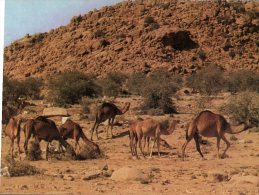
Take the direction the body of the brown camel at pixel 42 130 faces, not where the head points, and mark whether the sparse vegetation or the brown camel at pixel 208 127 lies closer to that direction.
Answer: the brown camel

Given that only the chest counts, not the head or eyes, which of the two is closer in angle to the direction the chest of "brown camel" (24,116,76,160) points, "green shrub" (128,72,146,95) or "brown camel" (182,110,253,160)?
the brown camel

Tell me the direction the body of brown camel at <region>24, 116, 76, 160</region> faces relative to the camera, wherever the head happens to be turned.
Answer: to the viewer's right

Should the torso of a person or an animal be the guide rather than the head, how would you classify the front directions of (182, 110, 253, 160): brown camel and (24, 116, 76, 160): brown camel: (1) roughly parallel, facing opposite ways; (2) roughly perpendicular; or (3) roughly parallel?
roughly parallel

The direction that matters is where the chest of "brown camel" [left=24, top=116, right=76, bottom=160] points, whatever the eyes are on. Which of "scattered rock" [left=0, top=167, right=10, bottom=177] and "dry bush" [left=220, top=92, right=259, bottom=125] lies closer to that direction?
the dry bush

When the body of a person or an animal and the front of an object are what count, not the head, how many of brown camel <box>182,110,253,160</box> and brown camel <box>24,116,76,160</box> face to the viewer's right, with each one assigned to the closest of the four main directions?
2

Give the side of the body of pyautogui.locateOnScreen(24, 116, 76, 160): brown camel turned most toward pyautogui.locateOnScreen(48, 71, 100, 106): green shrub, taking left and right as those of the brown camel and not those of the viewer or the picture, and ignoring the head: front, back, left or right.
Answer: left

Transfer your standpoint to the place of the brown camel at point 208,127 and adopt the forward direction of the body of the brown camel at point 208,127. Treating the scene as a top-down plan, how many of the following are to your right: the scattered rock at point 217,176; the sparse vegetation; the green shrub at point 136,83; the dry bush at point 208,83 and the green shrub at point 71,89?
1

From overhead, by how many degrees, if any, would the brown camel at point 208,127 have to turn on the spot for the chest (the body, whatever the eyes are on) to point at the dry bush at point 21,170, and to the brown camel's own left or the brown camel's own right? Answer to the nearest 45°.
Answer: approximately 135° to the brown camel's own right

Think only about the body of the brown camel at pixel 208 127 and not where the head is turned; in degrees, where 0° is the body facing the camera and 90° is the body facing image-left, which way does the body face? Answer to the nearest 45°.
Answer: approximately 270°

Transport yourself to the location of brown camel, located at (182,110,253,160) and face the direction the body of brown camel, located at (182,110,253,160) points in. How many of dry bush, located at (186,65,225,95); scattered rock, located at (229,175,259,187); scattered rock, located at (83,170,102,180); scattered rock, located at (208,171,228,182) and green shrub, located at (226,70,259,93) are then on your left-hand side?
2

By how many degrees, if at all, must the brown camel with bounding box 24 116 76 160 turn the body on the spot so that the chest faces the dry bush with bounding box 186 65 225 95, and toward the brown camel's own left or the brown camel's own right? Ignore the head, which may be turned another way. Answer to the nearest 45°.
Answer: approximately 45° to the brown camel's own left
